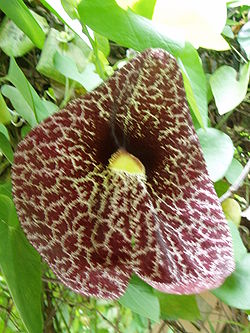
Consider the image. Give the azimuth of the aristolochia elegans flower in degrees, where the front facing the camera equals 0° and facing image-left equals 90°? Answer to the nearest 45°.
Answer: approximately 0°
